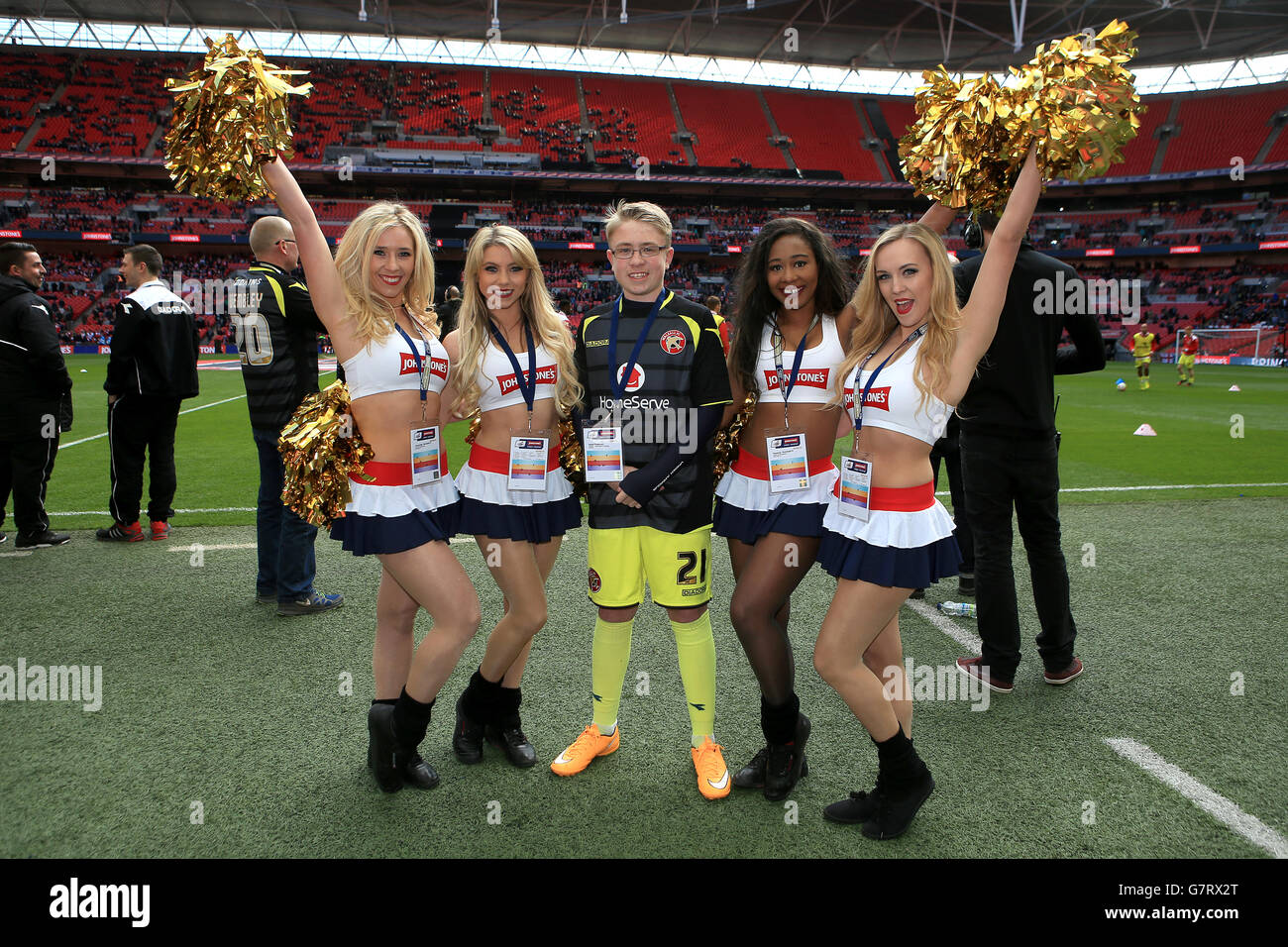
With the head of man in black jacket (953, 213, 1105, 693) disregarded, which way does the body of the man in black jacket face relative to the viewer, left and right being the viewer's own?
facing away from the viewer

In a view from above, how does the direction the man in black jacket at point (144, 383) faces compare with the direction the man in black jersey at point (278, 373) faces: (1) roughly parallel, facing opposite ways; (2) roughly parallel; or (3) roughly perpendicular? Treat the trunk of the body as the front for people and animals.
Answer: roughly perpendicular

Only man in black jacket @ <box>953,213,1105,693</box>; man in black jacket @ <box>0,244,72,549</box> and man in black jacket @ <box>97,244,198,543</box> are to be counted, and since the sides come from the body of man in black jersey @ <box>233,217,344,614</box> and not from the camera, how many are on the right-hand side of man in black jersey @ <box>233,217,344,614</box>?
1

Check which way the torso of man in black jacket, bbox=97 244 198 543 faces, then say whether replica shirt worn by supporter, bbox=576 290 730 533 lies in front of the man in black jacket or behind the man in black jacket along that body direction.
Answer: behind

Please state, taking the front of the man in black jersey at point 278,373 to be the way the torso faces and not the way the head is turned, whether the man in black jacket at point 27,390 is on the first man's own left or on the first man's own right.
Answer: on the first man's own left

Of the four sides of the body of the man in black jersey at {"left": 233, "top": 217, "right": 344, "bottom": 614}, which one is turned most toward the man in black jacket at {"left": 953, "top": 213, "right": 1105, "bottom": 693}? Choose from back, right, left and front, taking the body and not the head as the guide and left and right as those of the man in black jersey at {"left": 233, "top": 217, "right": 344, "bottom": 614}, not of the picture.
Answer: right

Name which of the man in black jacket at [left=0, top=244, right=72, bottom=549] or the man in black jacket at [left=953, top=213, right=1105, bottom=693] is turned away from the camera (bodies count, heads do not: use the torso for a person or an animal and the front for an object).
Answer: the man in black jacket at [left=953, top=213, right=1105, bottom=693]

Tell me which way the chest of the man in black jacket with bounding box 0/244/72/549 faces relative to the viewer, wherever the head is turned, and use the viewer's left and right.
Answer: facing to the right of the viewer

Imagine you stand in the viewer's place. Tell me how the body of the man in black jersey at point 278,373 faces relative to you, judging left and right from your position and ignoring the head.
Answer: facing away from the viewer and to the right of the viewer

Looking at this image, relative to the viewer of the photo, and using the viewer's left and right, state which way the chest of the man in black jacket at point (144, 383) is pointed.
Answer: facing away from the viewer and to the left of the viewer
